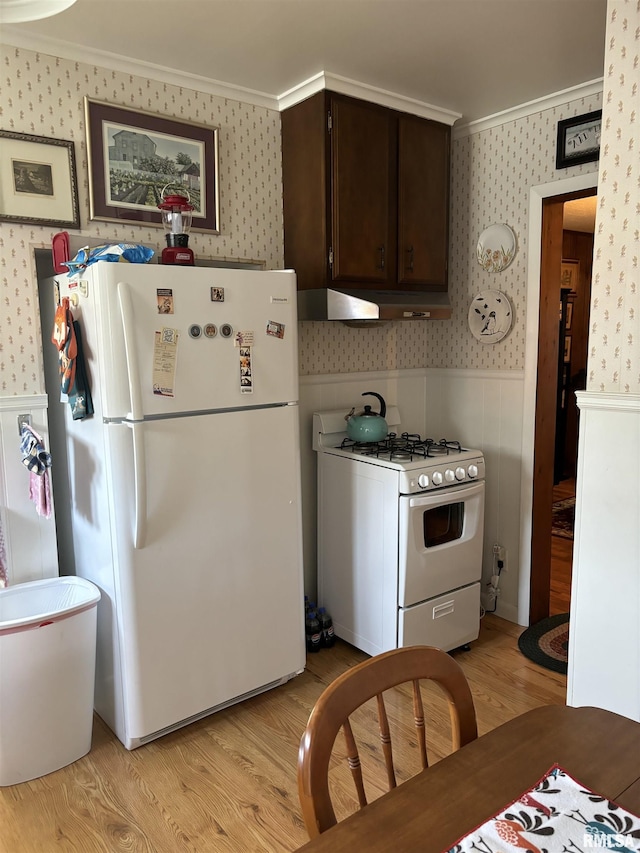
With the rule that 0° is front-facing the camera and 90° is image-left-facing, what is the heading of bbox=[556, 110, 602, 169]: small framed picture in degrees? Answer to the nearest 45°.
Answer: approximately 45°

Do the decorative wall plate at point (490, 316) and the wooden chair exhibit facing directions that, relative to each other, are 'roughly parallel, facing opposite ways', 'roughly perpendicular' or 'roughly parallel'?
roughly perpendicular

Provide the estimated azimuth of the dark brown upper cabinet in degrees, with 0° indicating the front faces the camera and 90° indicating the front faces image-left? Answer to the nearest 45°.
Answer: approximately 315°

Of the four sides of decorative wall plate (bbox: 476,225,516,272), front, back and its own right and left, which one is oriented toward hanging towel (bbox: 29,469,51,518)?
front

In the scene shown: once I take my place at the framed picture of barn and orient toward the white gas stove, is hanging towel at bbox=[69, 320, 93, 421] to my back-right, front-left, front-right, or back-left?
back-right

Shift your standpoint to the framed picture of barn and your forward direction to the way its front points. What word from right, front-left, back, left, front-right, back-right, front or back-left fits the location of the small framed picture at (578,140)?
front-left

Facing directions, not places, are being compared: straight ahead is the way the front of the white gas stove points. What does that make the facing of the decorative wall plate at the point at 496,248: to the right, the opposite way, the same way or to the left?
to the right

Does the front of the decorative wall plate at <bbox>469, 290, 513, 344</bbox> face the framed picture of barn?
yes

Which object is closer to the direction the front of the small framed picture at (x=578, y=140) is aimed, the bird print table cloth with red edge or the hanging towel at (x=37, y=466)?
the hanging towel

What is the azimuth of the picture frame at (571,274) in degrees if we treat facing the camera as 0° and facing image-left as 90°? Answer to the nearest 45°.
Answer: approximately 45°

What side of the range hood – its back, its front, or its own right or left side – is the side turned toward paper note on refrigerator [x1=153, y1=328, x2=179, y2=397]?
right
